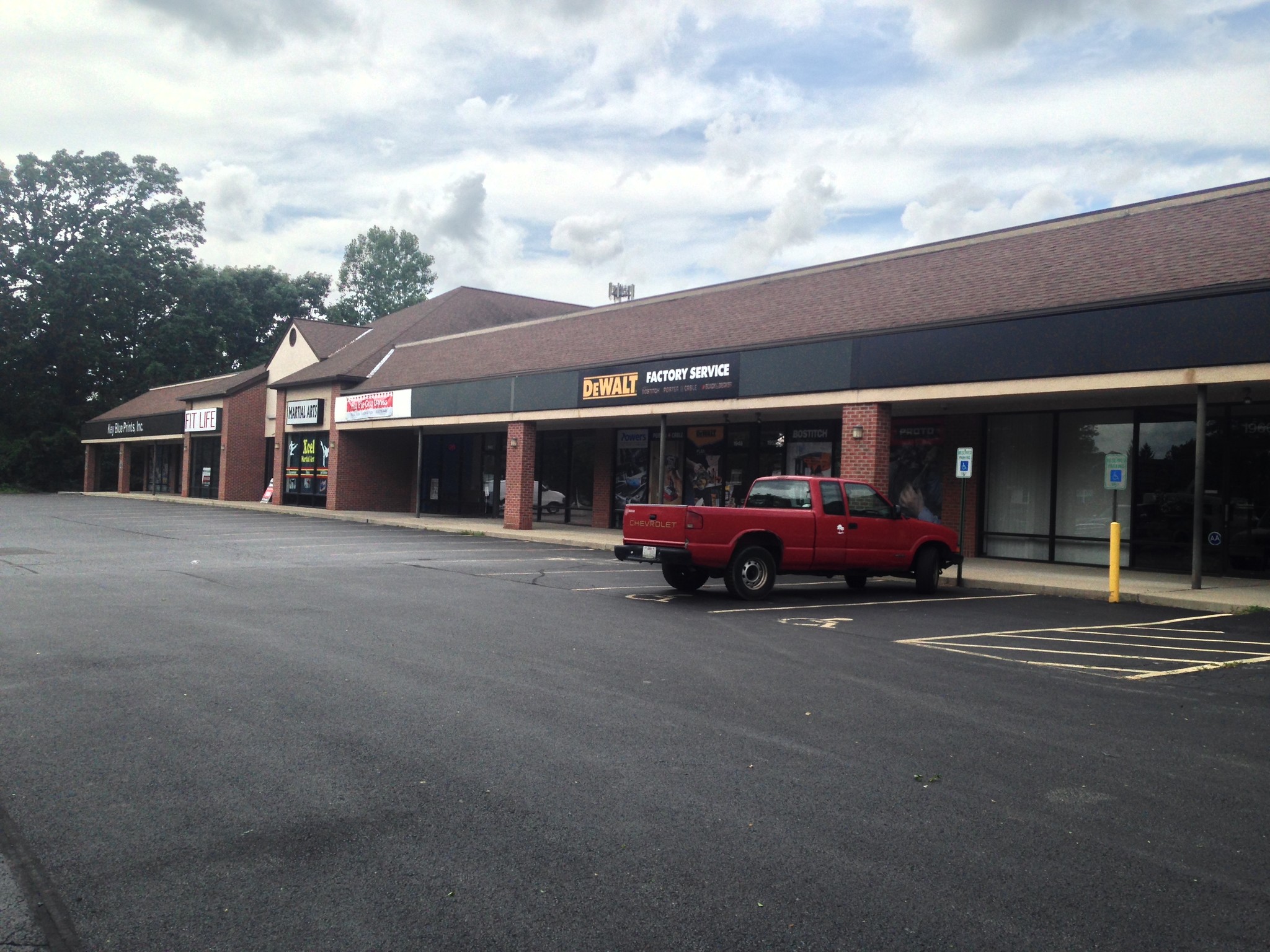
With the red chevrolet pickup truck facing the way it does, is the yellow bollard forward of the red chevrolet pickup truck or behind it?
forward

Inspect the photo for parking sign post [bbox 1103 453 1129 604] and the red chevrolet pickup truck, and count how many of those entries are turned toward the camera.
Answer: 1

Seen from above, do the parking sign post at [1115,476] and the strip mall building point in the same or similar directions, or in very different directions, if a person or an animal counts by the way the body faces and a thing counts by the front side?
same or similar directions

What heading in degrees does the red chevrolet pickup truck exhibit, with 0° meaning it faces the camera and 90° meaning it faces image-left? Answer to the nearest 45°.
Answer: approximately 225°

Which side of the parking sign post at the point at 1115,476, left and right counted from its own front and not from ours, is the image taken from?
front

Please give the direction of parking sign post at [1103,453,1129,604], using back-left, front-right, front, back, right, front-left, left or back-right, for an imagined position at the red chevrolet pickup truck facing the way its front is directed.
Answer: front

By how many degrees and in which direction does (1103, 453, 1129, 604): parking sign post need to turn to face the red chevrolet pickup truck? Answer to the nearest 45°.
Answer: approximately 45° to its right

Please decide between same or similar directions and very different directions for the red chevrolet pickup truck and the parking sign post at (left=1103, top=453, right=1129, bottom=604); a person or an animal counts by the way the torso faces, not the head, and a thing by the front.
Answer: very different directions

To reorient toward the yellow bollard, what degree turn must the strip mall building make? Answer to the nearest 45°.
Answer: approximately 45° to its left

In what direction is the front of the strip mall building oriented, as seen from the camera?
facing the viewer and to the left of the viewer

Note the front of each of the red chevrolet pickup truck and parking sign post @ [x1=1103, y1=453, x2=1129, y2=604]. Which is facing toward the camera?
the parking sign post
